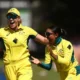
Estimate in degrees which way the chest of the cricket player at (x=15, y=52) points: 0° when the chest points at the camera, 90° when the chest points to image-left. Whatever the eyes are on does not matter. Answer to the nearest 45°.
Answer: approximately 0°

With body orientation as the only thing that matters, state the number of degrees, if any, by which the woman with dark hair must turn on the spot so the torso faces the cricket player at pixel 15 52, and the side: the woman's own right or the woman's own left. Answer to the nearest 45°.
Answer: approximately 45° to the woman's own right

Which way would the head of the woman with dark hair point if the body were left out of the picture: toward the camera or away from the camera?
toward the camera

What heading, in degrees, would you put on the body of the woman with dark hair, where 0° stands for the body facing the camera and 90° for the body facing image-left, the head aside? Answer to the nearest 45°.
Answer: approximately 45°

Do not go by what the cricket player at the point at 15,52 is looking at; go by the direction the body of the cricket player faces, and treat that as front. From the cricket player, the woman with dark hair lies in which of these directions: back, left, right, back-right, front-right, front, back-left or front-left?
left
